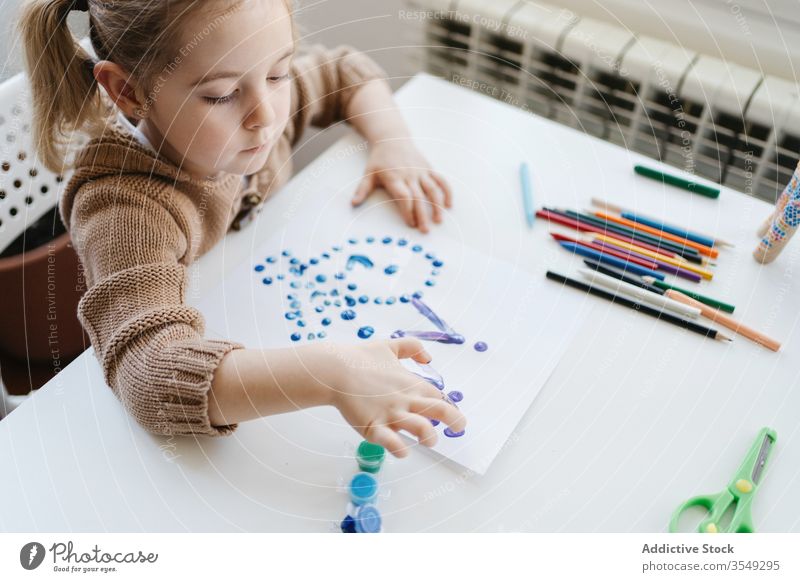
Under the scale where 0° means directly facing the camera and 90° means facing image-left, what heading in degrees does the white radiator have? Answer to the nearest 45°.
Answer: approximately 45°

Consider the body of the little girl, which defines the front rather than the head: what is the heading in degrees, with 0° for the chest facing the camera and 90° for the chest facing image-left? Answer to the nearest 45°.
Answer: approximately 315°

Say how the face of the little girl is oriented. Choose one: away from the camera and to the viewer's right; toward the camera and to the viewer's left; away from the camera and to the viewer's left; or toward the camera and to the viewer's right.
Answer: toward the camera and to the viewer's right
